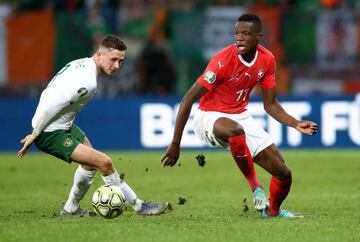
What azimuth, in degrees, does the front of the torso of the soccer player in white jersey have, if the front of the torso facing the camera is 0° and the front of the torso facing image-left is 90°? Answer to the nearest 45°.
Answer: approximately 270°

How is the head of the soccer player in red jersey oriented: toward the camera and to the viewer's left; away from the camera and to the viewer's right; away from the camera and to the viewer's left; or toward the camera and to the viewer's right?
toward the camera and to the viewer's left

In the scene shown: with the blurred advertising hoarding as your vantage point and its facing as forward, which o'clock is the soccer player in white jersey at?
The soccer player in white jersey is roughly at 12 o'clock from the blurred advertising hoarding.

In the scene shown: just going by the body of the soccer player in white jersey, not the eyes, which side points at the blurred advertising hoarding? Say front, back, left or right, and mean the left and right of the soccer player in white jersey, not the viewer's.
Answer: left

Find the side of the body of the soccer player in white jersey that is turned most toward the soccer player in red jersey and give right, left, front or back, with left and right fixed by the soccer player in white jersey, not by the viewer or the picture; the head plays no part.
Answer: front

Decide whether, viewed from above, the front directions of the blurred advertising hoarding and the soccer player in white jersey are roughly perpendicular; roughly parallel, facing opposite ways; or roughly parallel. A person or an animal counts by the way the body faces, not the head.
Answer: roughly perpendicular

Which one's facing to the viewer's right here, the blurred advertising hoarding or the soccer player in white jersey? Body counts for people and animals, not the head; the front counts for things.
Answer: the soccer player in white jersey

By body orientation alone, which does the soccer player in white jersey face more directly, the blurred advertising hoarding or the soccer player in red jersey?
the soccer player in red jersey

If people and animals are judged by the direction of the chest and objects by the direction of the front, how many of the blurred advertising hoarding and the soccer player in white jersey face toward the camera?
1

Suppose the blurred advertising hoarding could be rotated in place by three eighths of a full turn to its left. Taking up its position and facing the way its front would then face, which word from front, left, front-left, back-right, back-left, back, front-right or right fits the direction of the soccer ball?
back-right

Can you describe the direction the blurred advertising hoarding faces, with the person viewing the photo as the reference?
facing the viewer
